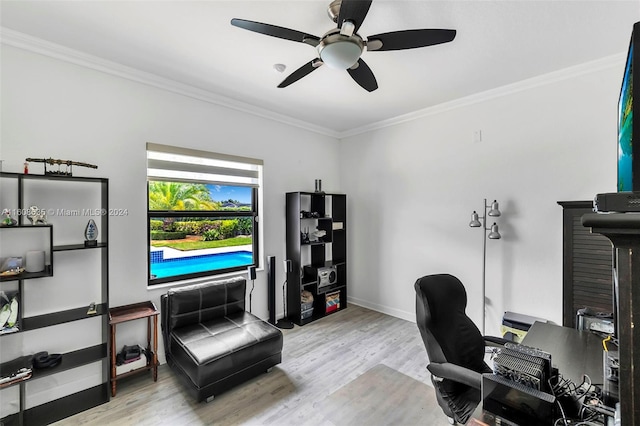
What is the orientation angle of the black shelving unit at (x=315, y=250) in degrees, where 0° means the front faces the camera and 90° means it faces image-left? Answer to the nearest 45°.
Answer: approximately 315°

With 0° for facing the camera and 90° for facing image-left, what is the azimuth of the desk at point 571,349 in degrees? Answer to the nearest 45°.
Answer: approximately 45°

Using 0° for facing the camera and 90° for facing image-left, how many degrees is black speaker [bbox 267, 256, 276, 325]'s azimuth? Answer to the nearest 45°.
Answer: approximately 315°

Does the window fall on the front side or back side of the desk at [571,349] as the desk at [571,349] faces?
on the front side

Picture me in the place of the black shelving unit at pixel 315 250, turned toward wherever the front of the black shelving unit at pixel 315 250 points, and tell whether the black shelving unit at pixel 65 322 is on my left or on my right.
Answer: on my right

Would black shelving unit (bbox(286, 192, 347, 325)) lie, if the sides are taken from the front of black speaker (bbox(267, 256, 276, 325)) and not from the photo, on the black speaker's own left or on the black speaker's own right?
on the black speaker's own left

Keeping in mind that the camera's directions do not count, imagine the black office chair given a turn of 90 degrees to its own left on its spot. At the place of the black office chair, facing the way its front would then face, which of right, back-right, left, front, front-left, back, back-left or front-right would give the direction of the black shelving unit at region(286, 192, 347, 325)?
left

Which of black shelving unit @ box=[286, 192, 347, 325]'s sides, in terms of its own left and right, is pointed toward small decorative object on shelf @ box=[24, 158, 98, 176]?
right

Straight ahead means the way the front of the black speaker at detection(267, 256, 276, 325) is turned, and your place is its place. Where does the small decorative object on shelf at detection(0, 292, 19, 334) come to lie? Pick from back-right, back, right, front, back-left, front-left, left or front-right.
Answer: right

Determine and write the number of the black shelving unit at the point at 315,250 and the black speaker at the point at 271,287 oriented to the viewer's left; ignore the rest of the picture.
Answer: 0

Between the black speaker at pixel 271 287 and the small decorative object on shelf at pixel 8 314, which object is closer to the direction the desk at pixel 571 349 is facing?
the small decorative object on shelf

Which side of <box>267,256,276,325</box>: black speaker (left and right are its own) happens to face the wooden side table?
right

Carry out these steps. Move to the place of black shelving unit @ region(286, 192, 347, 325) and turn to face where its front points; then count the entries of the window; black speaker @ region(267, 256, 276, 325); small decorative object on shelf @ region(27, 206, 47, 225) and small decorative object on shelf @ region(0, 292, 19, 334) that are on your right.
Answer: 4
